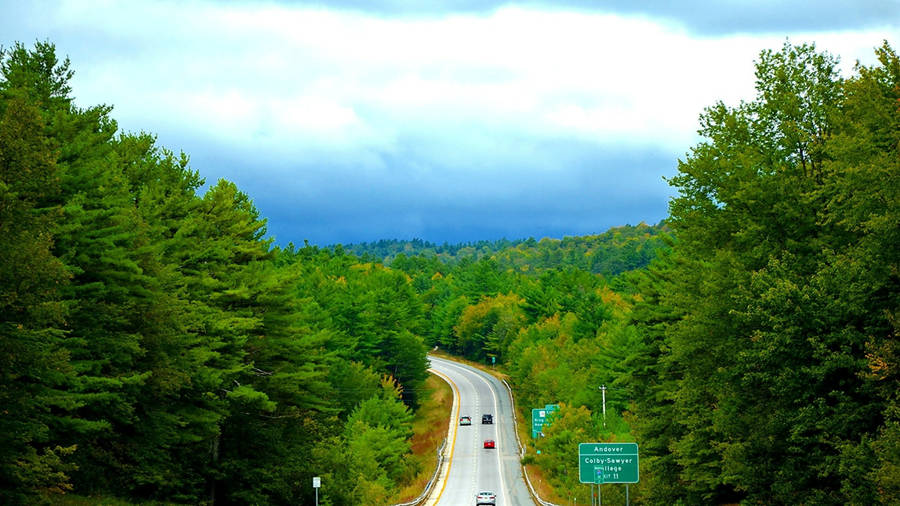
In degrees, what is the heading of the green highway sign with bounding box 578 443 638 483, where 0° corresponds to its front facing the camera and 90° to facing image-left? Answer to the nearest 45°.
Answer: approximately 0°
